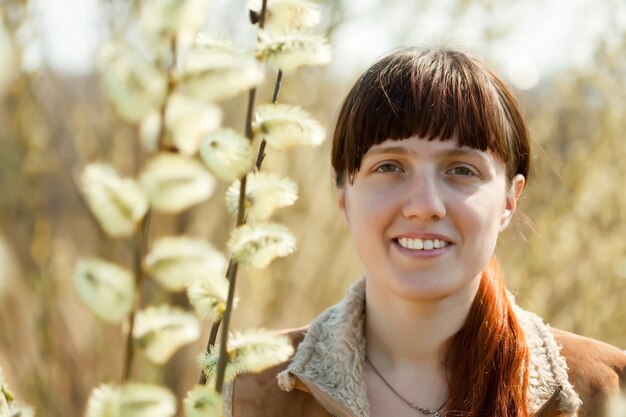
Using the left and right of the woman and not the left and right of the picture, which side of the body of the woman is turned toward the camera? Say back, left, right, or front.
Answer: front
